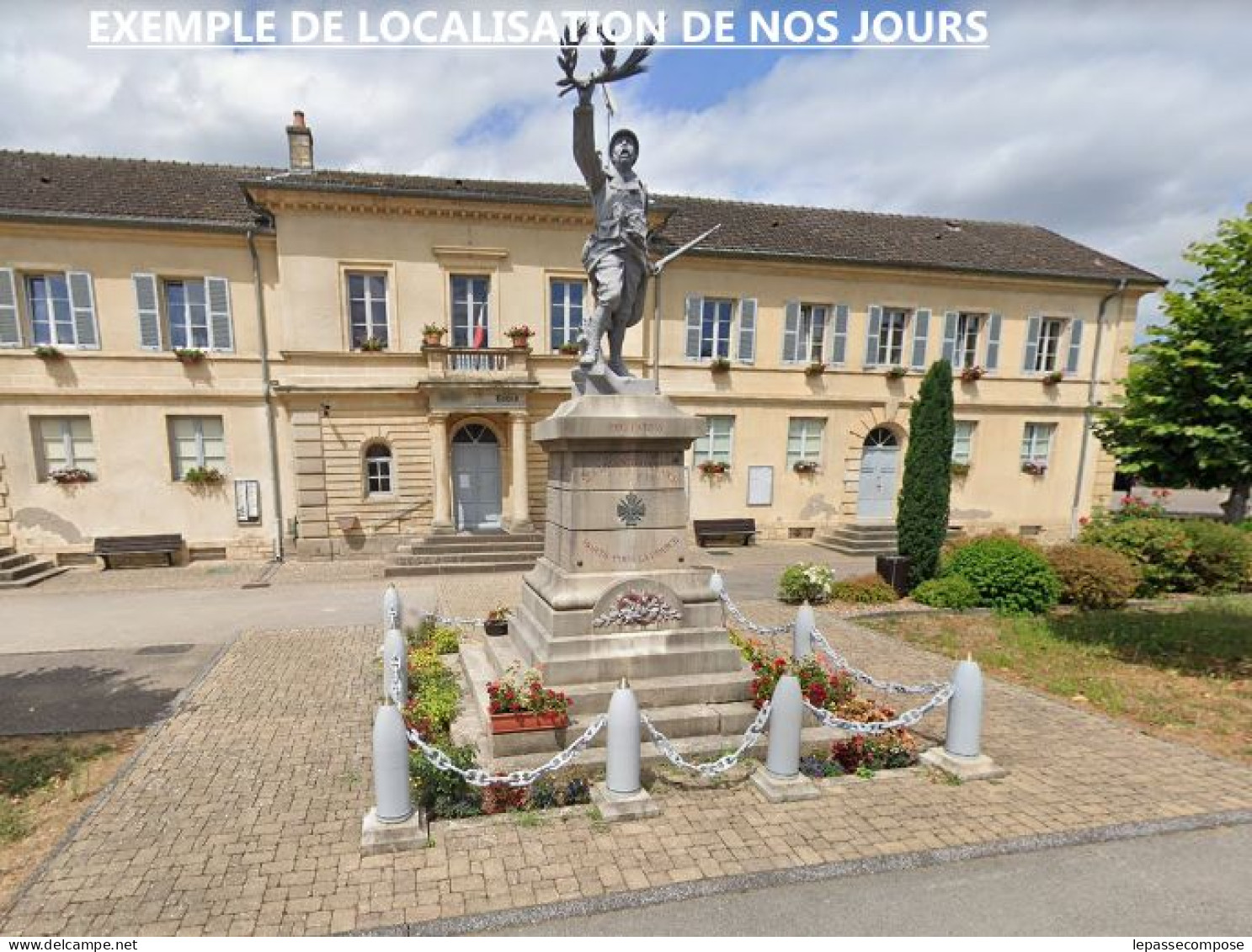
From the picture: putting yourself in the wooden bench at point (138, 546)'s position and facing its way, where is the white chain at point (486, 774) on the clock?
The white chain is roughly at 12 o'clock from the wooden bench.

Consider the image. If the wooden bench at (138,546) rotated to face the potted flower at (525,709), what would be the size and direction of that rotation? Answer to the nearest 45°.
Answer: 0° — it already faces it

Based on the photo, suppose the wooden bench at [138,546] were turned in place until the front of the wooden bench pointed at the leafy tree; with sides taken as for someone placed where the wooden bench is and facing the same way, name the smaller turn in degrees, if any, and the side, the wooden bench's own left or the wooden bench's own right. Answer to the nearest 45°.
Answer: approximately 45° to the wooden bench's own left

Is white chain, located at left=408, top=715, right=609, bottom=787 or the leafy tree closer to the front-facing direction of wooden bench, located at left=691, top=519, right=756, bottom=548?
the white chain

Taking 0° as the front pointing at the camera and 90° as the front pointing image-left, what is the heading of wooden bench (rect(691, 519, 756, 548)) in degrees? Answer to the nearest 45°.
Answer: approximately 0°

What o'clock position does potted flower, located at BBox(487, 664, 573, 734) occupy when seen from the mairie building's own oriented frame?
The potted flower is roughly at 11 o'clock from the mairie building.

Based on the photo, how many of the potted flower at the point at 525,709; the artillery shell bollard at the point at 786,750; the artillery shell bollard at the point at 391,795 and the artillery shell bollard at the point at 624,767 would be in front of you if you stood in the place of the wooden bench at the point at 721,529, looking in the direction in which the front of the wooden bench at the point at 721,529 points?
4

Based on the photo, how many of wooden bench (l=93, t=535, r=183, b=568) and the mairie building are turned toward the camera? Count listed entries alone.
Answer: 2

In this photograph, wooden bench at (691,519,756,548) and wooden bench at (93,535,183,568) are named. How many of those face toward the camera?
2

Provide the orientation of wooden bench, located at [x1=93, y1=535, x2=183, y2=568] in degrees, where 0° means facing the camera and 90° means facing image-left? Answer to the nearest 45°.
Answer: approximately 0°

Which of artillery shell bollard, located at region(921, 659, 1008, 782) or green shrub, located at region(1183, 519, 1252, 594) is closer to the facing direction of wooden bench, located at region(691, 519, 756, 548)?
the artillery shell bollard
